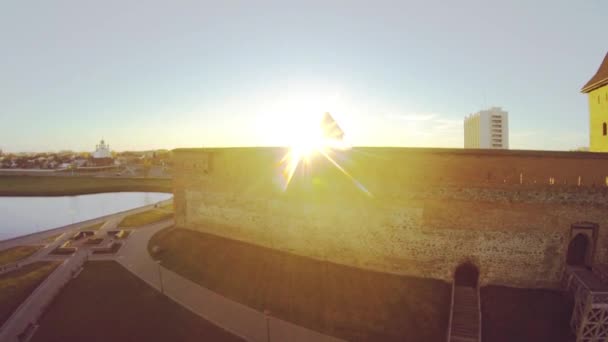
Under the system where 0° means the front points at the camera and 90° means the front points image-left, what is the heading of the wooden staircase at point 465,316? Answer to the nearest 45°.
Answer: approximately 0°
